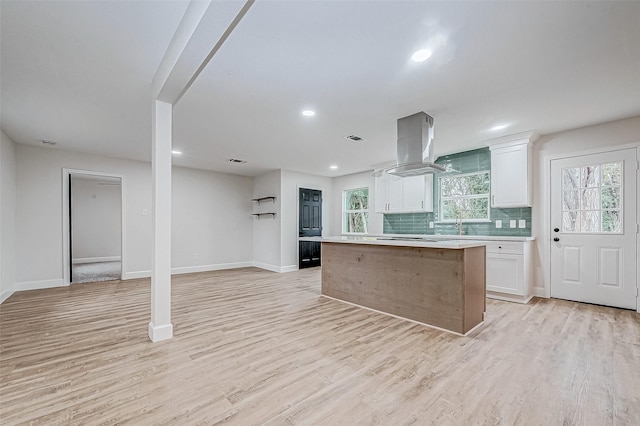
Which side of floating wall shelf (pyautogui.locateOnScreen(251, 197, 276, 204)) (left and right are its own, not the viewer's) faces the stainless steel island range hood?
left

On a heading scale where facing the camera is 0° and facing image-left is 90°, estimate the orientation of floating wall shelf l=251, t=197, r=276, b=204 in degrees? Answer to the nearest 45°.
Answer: approximately 45°

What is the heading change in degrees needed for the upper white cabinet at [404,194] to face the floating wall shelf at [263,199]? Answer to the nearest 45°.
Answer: approximately 45° to its right

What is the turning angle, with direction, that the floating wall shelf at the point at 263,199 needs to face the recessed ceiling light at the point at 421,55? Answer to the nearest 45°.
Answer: approximately 45° to its left

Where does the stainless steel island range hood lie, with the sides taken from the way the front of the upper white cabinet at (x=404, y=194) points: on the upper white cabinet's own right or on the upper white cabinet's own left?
on the upper white cabinet's own left

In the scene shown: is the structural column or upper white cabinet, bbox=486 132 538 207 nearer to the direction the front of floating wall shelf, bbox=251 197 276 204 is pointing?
the structural column

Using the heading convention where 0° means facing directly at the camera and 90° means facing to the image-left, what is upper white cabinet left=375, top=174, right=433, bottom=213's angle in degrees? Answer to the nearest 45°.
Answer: approximately 45°

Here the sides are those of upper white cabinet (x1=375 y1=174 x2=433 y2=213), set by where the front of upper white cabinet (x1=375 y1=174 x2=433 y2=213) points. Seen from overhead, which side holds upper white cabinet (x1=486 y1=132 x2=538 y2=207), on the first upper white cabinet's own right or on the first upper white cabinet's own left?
on the first upper white cabinet's own left

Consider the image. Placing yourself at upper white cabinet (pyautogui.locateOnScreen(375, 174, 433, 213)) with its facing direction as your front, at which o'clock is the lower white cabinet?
The lower white cabinet is roughly at 9 o'clock from the upper white cabinet.

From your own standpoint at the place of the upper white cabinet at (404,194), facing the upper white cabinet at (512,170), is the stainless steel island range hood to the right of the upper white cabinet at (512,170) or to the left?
right

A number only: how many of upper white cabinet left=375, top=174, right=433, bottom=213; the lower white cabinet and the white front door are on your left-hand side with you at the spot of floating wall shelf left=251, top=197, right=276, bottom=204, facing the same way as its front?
3

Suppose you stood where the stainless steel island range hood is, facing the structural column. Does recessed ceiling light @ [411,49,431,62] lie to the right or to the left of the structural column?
left

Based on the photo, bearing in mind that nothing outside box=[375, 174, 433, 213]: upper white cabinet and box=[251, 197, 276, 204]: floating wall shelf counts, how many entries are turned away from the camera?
0
